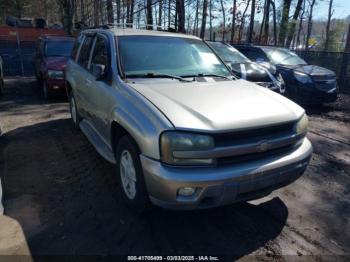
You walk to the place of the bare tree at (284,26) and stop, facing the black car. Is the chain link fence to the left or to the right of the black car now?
right

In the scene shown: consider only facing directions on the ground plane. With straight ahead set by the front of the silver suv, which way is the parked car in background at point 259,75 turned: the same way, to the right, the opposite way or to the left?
the same way

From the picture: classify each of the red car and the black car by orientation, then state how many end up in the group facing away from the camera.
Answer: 0

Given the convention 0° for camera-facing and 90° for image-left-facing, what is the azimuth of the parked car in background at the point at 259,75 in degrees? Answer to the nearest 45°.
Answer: approximately 315°

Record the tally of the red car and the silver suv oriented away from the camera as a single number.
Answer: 0

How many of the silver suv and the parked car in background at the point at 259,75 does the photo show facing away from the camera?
0

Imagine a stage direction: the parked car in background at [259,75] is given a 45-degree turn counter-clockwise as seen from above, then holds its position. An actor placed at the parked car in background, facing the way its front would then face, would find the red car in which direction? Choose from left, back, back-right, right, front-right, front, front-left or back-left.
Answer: back

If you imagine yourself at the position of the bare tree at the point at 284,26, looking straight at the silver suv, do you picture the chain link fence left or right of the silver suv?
right

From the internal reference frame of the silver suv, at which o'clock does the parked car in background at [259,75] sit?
The parked car in background is roughly at 8 o'clock from the silver suv.

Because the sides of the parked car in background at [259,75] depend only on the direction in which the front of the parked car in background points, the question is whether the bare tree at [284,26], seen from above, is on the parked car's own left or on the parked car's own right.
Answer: on the parked car's own left

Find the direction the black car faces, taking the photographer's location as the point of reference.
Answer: facing the viewer and to the right of the viewer

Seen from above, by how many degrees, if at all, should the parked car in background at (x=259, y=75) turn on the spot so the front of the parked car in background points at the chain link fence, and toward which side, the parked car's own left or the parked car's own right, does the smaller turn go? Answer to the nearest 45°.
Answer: approximately 180°

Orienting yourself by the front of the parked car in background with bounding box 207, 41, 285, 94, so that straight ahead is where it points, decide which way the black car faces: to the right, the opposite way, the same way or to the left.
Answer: the same way

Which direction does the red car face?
toward the camera

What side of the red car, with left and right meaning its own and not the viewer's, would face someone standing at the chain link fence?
back

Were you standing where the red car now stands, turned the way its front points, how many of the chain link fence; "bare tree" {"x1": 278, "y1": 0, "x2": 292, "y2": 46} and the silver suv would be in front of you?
1

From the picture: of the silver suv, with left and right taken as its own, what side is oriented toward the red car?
back

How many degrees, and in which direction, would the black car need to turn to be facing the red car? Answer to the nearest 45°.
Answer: approximately 135° to its right
